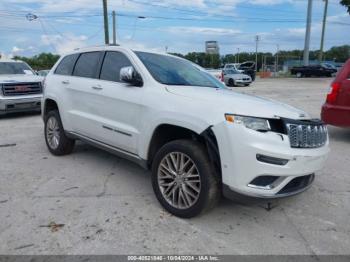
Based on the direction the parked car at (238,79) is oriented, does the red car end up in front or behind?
in front

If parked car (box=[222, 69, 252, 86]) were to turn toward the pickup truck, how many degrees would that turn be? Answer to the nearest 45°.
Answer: approximately 45° to its right

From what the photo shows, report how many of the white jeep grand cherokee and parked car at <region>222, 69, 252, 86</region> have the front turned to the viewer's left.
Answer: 0

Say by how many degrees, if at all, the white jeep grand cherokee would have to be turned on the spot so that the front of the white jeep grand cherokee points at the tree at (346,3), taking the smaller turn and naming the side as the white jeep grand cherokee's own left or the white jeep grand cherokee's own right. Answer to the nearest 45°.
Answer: approximately 90° to the white jeep grand cherokee's own left

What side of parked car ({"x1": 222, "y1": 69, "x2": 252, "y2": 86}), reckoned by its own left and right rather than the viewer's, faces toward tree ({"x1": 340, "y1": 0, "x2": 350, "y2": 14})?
left

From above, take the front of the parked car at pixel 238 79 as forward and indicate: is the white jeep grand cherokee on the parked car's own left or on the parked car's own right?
on the parked car's own right

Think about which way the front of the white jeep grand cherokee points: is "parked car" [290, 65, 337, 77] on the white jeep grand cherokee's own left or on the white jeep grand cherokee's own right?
on the white jeep grand cherokee's own left

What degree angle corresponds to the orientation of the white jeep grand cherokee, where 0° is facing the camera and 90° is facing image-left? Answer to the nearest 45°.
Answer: approximately 315°

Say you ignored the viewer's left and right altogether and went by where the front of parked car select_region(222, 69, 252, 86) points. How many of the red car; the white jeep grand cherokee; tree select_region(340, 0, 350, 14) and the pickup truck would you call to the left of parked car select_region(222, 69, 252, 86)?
1

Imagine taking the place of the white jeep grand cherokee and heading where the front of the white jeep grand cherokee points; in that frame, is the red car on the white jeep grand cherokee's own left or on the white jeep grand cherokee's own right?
on the white jeep grand cherokee's own left

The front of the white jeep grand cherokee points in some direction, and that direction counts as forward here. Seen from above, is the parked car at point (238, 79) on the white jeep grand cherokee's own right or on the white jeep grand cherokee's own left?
on the white jeep grand cherokee's own left

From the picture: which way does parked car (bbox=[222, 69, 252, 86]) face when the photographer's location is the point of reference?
facing the viewer and to the right of the viewer
